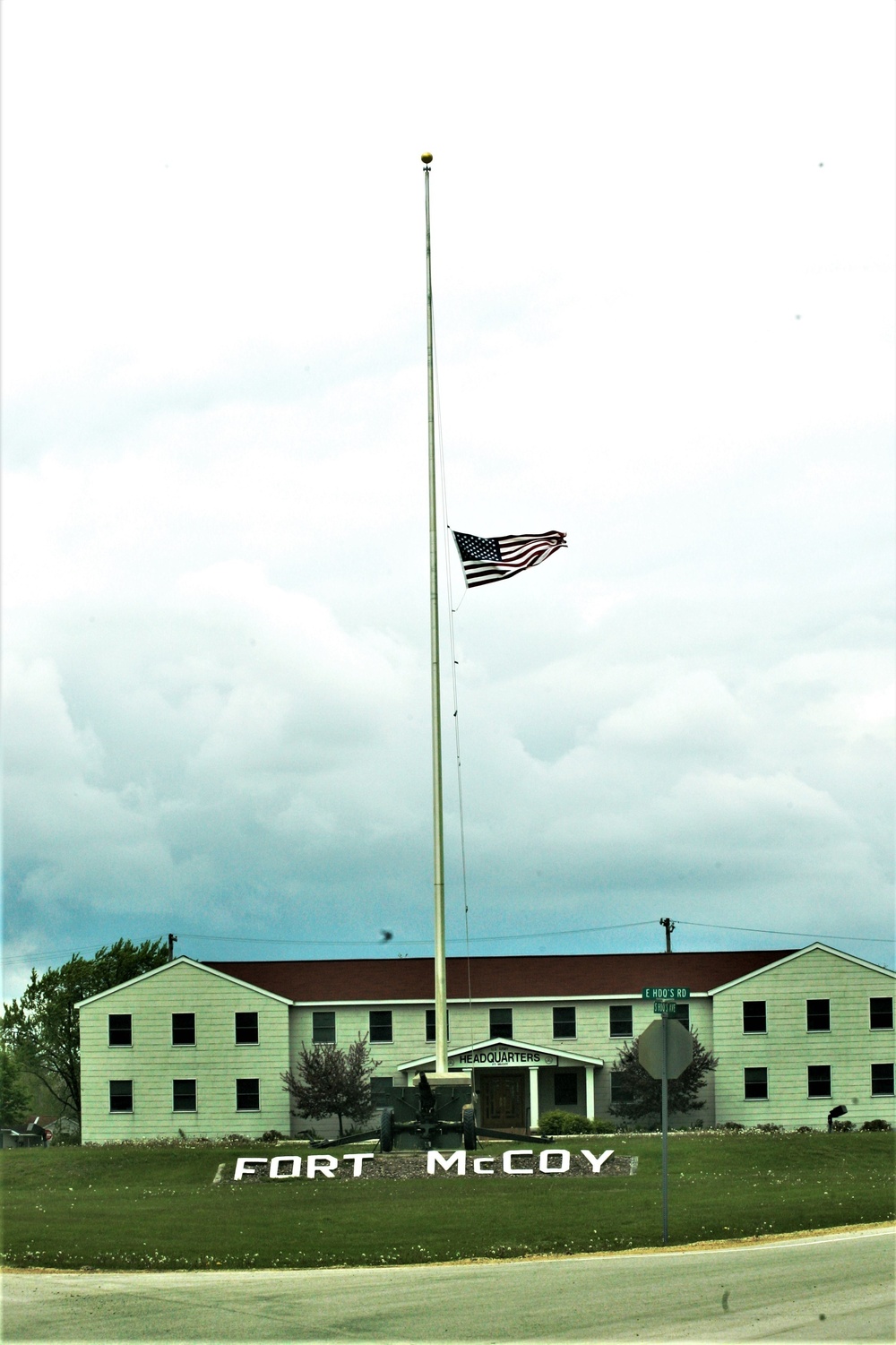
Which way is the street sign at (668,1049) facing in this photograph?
away from the camera

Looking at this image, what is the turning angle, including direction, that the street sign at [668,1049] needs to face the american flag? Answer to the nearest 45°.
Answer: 0° — it already faces it
